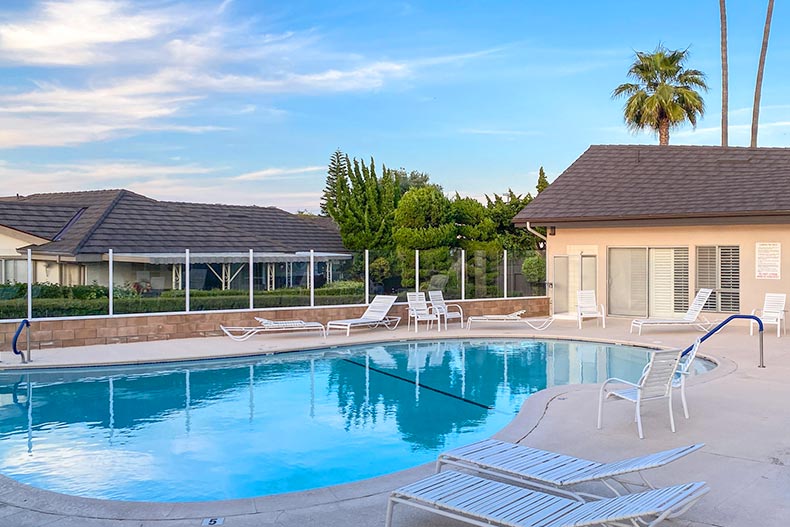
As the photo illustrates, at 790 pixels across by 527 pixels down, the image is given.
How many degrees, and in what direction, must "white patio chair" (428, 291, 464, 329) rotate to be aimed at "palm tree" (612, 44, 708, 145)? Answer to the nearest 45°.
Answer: approximately 90° to its left

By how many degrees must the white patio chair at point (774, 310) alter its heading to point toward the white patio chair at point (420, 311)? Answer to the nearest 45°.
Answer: approximately 45° to its right

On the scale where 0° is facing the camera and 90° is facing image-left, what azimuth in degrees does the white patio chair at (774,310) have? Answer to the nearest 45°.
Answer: approximately 45°

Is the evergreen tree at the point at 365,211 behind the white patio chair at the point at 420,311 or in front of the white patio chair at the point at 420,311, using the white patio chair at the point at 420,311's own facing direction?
behind

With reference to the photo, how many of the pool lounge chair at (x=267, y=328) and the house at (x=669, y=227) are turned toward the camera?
1

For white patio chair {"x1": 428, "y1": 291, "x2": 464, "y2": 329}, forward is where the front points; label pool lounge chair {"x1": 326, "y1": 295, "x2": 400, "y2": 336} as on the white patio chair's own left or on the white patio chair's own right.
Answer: on the white patio chair's own right

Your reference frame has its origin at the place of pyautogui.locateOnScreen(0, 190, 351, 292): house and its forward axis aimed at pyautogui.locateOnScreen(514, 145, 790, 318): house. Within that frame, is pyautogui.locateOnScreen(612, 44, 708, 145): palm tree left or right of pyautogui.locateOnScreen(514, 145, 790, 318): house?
left
